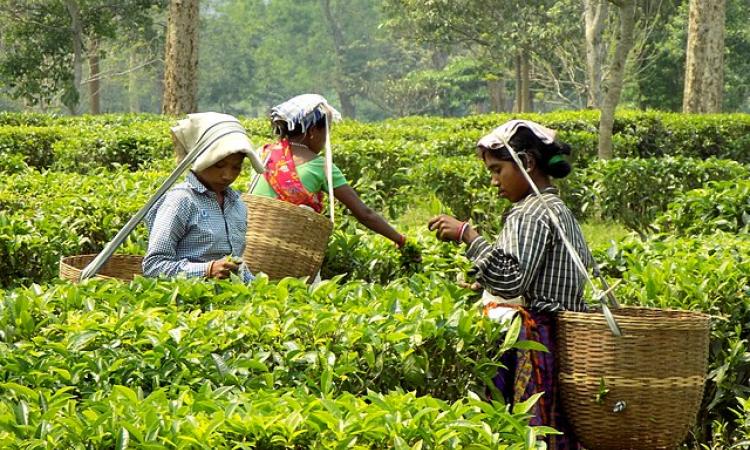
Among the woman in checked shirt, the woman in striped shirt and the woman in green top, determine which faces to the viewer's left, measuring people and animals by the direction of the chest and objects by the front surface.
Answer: the woman in striped shirt

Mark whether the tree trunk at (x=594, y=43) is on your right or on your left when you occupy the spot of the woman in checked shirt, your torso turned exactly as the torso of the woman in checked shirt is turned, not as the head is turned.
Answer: on your left

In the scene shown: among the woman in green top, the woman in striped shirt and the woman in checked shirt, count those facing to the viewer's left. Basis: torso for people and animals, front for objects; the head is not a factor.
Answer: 1

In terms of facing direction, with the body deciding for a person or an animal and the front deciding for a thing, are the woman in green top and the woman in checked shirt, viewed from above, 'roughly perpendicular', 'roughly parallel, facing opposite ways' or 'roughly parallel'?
roughly perpendicular

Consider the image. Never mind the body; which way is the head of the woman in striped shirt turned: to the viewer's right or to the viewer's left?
to the viewer's left

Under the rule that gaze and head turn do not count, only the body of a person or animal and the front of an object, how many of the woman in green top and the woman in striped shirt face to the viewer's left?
1

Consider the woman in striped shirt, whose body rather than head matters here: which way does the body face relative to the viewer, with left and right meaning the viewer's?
facing to the left of the viewer
